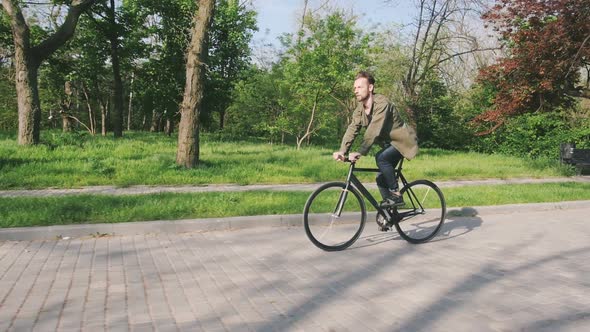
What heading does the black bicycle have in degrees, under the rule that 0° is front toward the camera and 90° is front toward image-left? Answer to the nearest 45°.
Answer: approximately 45°

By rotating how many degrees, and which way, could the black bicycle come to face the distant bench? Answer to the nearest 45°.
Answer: approximately 180°

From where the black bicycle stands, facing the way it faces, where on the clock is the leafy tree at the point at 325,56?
The leafy tree is roughly at 4 o'clock from the black bicycle.

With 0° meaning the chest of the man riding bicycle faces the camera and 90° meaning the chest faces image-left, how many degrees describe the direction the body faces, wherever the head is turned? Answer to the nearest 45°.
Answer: approximately 45°
